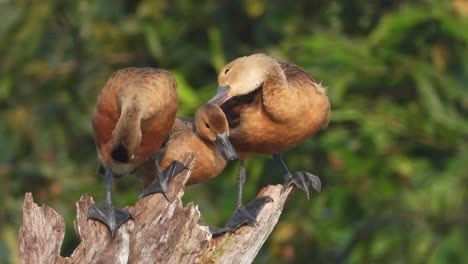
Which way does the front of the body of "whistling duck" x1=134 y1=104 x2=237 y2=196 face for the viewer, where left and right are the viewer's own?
facing the viewer and to the right of the viewer

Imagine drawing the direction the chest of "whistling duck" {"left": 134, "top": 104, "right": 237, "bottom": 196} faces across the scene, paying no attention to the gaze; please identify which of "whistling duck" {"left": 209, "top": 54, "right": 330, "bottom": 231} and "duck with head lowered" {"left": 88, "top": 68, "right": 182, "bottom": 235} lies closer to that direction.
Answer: the whistling duck

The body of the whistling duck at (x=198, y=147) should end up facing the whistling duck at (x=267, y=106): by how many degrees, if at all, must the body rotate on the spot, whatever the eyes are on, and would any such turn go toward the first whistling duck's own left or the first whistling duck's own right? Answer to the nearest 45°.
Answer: approximately 45° to the first whistling duck's own left

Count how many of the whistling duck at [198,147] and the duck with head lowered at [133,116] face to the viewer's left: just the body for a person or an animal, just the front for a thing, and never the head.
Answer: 0
